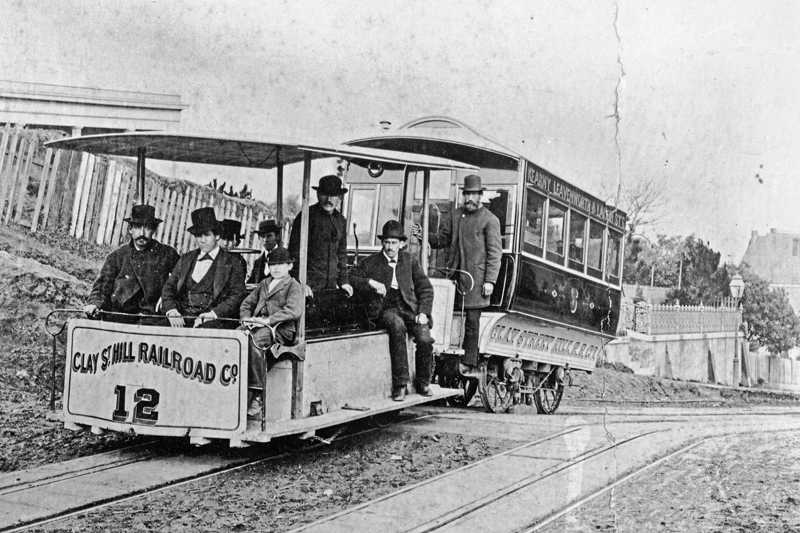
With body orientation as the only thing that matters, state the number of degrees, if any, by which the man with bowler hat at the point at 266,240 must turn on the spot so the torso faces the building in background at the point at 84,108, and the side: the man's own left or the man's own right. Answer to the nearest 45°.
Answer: approximately 135° to the man's own right

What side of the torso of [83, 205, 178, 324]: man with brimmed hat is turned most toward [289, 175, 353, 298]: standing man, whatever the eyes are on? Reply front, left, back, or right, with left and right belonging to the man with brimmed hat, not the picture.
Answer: left

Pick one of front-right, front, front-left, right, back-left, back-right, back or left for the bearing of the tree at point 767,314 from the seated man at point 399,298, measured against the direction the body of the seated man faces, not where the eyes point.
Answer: back-left

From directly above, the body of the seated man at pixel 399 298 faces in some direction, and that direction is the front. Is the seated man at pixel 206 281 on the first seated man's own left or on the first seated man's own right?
on the first seated man's own right

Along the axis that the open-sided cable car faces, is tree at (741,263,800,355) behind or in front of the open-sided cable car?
behind

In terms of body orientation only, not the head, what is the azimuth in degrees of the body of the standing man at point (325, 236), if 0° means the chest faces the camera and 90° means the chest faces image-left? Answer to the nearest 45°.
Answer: approximately 0°

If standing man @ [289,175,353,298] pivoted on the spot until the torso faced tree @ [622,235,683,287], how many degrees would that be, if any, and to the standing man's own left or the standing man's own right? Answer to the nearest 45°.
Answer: approximately 135° to the standing man's own left

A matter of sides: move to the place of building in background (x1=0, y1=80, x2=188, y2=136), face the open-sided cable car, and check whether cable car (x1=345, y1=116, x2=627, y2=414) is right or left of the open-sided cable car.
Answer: left

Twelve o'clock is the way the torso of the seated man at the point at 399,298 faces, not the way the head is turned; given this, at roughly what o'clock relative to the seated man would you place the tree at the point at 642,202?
The tree is roughly at 7 o'clock from the seated man.

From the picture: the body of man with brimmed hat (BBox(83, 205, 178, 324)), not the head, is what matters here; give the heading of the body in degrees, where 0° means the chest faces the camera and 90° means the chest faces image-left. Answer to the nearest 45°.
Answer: approximately 0°
